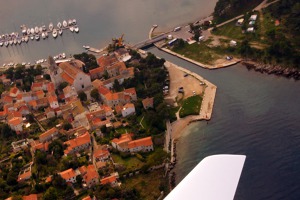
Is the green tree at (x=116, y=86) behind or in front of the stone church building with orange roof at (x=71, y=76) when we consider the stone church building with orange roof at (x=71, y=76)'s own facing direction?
in front

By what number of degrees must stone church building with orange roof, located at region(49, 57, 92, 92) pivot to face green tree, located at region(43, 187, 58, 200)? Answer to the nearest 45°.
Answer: approximately 45° to its right

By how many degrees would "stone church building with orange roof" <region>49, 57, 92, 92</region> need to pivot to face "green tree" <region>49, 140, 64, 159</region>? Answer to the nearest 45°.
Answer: approximately 45° to its right

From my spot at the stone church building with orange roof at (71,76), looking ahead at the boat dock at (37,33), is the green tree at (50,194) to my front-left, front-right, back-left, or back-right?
back-left

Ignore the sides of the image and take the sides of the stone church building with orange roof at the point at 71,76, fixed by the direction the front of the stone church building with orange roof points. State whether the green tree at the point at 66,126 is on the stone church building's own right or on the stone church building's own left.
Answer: on the stone church building's own right

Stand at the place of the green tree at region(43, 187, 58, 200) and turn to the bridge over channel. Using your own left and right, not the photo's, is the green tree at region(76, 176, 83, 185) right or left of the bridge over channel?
right
